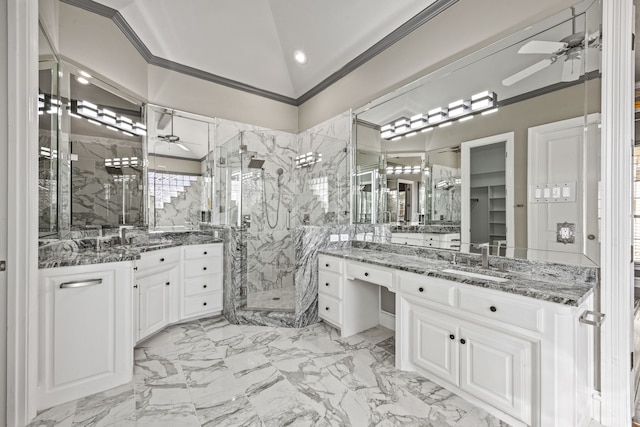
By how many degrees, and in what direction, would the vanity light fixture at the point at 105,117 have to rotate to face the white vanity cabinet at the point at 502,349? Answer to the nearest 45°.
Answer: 0° — it already faces it

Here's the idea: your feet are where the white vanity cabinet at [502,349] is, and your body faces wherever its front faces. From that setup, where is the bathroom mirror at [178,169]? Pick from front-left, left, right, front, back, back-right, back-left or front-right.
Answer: front-right

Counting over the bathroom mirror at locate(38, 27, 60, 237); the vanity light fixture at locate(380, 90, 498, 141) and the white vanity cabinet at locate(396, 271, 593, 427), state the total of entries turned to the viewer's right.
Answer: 1

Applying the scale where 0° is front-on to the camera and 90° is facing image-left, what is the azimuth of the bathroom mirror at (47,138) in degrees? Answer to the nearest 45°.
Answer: approximately 270°

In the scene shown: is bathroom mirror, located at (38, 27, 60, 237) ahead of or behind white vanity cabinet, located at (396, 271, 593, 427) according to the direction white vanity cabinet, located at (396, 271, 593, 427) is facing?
ahead

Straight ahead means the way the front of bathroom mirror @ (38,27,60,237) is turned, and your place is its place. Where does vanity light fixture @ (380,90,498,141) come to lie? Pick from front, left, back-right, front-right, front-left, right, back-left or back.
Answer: front-right

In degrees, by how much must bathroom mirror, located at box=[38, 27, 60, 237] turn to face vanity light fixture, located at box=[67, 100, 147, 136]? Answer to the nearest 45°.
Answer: approximately 45° to its left

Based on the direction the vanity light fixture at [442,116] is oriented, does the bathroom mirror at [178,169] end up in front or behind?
in front

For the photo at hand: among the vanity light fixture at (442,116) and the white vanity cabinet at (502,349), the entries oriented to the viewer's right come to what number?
0

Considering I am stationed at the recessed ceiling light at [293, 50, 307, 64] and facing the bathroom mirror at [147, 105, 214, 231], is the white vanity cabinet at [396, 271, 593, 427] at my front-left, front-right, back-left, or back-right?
back-left
